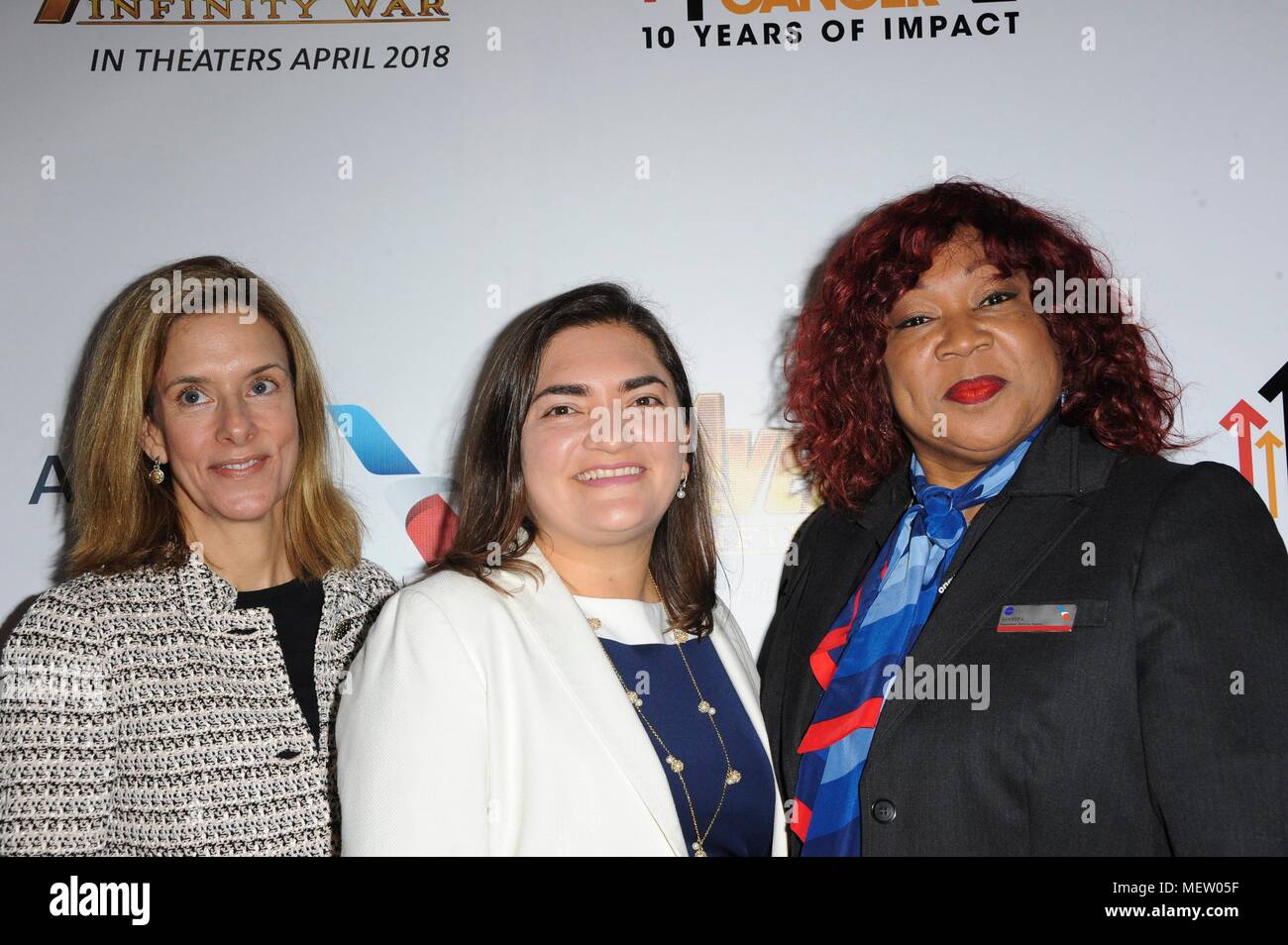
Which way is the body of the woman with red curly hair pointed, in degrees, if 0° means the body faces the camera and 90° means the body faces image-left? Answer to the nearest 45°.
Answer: approximately 45°
